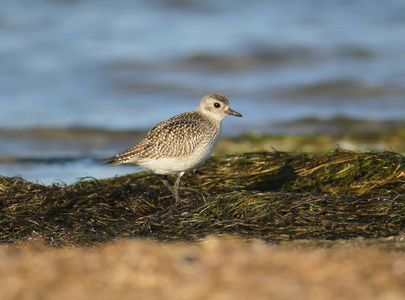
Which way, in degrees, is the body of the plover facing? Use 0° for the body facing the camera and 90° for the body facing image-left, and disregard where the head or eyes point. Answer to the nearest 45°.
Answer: approximately 270°
